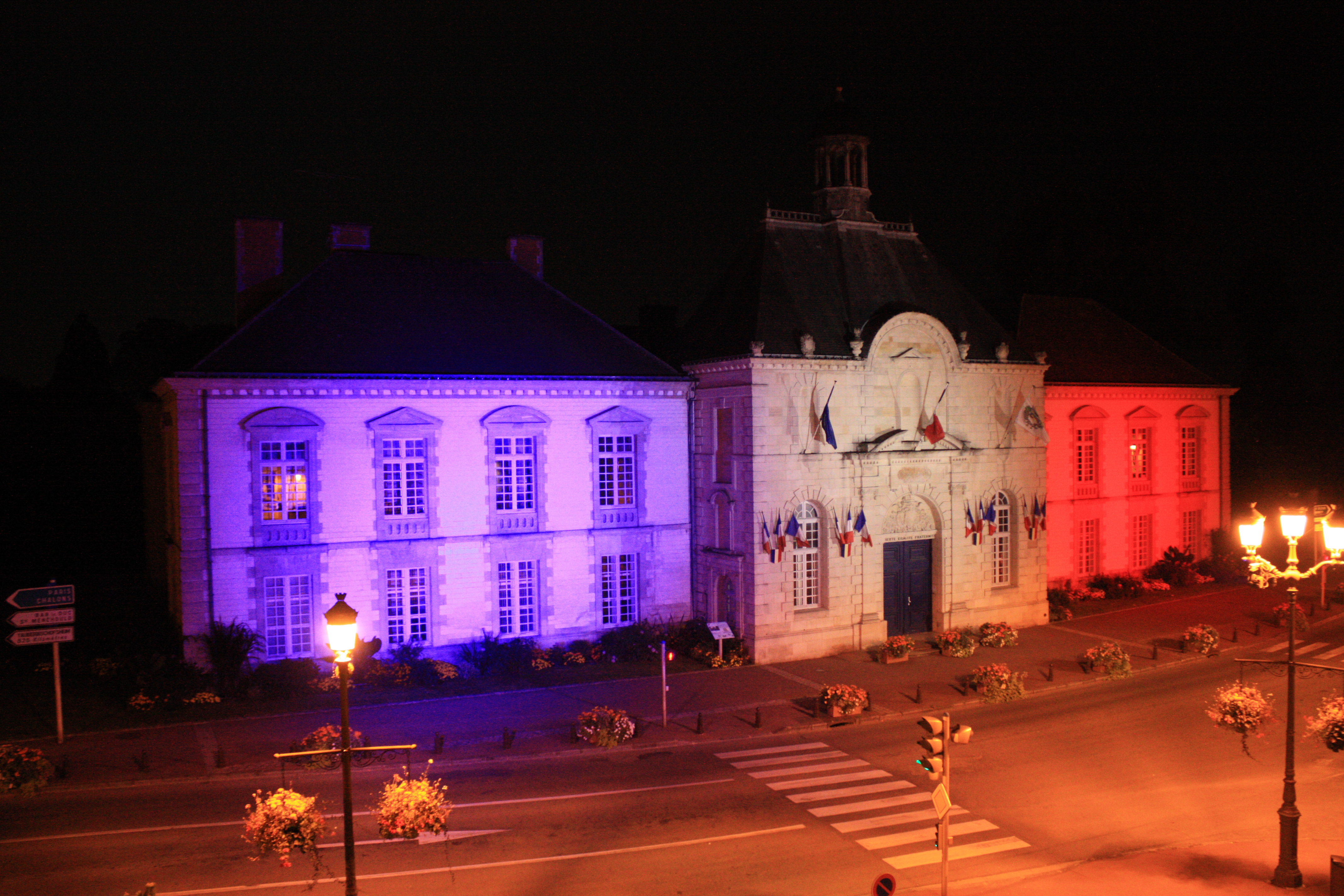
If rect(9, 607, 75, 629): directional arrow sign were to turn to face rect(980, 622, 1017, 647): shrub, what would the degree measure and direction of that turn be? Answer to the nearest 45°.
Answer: approximately 90° to its left

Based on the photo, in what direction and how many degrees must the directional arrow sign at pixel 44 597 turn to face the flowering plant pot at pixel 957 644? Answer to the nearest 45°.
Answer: approximately 90° to its left

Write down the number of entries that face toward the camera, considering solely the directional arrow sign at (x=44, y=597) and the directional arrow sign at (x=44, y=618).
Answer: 2

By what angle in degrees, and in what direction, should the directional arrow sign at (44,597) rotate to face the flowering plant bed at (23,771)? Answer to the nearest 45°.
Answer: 0° — it already faces it

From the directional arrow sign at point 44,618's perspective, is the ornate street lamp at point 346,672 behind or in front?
in front

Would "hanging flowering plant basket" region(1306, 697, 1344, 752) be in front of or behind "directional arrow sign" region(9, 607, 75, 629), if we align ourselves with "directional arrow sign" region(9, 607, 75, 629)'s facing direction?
in front

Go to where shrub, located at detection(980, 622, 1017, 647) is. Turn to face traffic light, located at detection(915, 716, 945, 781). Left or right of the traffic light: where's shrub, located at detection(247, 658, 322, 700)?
right

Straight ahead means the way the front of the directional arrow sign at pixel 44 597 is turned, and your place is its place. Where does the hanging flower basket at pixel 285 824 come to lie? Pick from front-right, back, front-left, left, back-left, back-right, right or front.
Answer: front

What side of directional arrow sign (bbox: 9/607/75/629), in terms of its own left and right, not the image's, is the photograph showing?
front

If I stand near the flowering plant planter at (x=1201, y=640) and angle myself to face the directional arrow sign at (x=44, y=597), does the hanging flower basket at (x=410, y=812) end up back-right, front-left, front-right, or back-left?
front-left

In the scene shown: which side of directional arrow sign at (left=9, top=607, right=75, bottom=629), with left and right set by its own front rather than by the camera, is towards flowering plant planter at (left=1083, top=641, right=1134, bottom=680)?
left

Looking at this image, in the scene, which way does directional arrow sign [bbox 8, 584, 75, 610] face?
toward the camera

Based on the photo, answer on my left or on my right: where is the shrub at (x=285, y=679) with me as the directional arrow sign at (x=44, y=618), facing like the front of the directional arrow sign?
on my left

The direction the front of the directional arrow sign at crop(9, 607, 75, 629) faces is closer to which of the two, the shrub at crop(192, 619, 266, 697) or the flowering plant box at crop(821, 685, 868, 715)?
the flowering plant box
